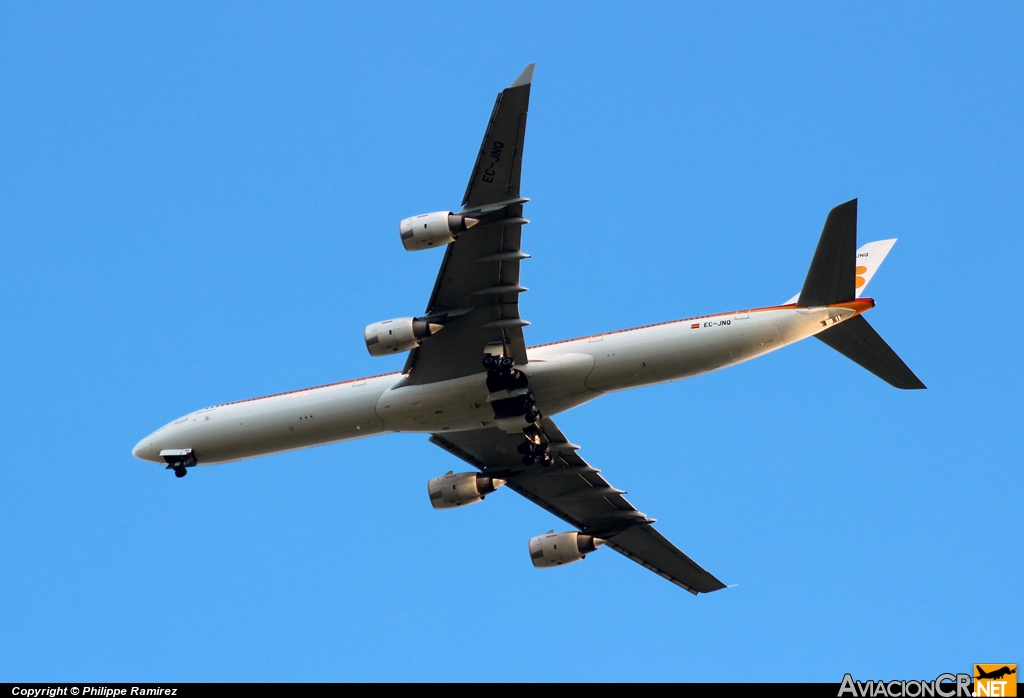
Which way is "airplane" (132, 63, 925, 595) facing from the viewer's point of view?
to the viewer's left
